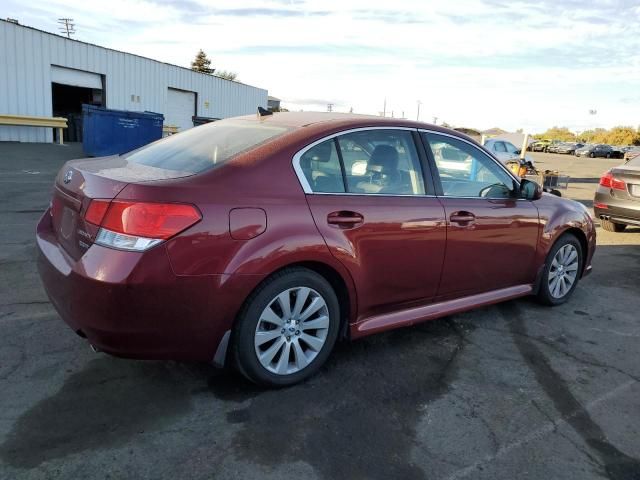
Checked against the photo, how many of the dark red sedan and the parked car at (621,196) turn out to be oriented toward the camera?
0

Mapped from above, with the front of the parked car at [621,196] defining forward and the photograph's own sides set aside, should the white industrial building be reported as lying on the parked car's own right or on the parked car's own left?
on the parked car's own left

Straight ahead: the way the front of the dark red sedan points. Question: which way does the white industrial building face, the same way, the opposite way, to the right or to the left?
to the right

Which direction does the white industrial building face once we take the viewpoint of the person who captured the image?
facing the viewer and to the right of the viewer

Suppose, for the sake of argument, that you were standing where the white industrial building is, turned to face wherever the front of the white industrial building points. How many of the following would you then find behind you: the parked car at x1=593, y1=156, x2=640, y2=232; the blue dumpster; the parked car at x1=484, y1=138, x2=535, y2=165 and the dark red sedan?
0

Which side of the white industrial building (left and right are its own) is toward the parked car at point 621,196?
front

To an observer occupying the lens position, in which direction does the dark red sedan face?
facing away from the viewer and to the right of the viewer

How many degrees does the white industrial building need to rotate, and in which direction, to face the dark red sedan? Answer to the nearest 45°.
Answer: approximately 45° to its right

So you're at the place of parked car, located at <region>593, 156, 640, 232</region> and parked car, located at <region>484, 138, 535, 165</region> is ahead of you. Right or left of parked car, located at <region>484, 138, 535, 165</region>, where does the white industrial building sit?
left

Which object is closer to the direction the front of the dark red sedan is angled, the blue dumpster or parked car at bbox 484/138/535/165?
the parked car

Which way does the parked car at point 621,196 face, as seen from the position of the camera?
facing away from the viewer and to the right of the viewer

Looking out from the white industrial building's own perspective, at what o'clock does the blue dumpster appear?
The blue dumpster is roughly at 1 o'clock from the white industrial building.

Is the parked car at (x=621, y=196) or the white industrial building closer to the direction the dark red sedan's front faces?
the parked car

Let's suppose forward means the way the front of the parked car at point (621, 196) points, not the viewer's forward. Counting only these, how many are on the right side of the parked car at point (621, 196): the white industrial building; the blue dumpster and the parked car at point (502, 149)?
0

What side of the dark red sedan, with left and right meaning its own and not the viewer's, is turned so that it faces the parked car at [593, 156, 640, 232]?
front

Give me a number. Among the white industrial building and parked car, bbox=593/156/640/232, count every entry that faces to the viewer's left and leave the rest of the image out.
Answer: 0

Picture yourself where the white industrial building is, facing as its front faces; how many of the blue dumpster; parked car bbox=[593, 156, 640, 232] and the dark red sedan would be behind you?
0

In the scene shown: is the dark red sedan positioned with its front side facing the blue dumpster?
no

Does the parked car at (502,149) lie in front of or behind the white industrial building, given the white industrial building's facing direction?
in front
